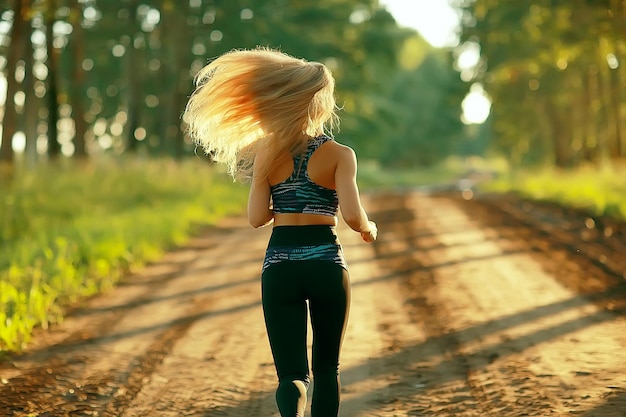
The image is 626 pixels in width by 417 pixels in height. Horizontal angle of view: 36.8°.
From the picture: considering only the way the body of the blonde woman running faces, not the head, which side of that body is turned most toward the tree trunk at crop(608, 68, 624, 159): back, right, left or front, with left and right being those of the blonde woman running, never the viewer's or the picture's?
front

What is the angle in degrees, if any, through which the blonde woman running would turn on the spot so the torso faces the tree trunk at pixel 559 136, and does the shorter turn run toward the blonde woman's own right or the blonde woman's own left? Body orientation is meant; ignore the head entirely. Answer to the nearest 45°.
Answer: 0° — they already face it

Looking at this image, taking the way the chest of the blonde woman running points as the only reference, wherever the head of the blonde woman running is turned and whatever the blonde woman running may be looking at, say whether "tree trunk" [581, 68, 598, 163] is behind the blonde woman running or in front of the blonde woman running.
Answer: in front

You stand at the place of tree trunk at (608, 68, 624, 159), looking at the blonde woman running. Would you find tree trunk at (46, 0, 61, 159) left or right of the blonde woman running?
right

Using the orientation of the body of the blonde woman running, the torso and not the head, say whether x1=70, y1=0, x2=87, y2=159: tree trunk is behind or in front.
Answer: in front

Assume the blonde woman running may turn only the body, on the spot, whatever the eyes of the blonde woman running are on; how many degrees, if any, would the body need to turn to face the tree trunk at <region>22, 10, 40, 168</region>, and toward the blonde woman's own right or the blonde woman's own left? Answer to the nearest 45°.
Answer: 0° — they already face it

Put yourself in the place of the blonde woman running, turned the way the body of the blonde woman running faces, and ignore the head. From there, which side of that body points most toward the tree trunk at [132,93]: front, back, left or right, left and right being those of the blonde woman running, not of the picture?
front

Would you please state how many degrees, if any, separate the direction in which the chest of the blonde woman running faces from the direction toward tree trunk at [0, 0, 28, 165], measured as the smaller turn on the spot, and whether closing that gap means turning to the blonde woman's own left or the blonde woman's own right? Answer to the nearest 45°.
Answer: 0° — they already face it

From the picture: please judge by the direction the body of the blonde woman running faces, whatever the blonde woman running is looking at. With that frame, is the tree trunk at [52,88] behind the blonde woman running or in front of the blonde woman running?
in front

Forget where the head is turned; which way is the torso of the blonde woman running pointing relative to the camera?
away from the camera

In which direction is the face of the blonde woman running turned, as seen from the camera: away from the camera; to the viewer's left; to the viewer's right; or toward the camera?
away from the camera
